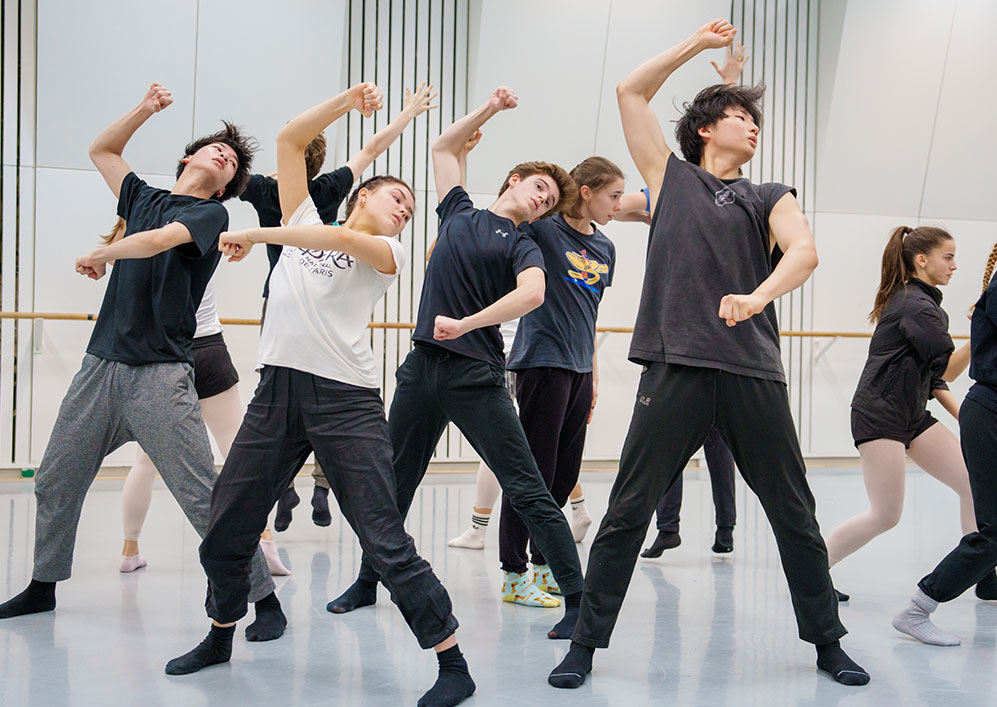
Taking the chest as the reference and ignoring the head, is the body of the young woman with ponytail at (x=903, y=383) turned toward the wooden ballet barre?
no

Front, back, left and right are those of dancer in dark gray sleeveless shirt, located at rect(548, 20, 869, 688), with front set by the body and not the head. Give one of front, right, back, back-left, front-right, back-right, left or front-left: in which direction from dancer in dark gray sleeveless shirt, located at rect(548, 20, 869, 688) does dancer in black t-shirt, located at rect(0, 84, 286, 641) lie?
right

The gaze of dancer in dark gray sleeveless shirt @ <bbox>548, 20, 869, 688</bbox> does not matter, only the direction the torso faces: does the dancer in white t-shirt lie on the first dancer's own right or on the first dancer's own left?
on the first dancer's own right

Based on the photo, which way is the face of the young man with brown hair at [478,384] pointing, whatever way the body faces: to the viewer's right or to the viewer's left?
to the viewer's right

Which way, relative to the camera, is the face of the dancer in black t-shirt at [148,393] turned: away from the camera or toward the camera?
toward the camera

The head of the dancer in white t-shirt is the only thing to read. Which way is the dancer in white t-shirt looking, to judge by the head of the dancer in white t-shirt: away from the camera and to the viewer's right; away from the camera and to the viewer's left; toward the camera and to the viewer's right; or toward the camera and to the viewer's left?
toward the camera and to the viewer's right

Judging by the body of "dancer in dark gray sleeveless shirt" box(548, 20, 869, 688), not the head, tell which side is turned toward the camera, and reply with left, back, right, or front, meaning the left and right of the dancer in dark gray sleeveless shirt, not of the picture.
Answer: front
